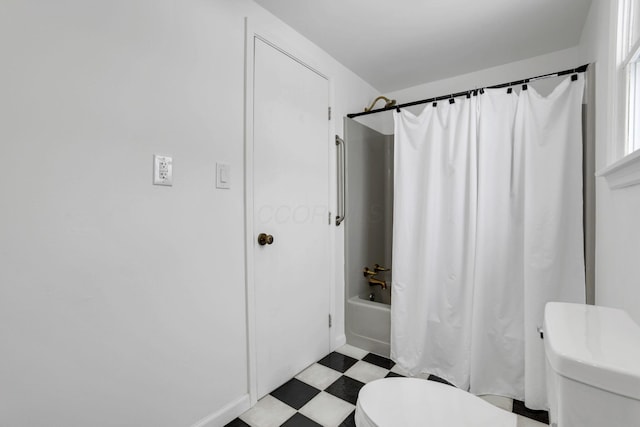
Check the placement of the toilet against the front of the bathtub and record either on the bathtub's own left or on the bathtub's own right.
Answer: on the bathtub's own left

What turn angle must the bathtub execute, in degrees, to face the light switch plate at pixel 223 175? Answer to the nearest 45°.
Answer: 0° — it already faces it

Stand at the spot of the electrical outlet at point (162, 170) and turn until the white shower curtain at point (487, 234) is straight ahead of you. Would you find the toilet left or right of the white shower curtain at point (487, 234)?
right

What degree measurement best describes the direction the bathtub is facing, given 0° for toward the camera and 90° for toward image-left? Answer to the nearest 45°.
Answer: approximately 45°

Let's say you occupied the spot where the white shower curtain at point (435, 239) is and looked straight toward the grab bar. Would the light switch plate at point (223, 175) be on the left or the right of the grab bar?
left
